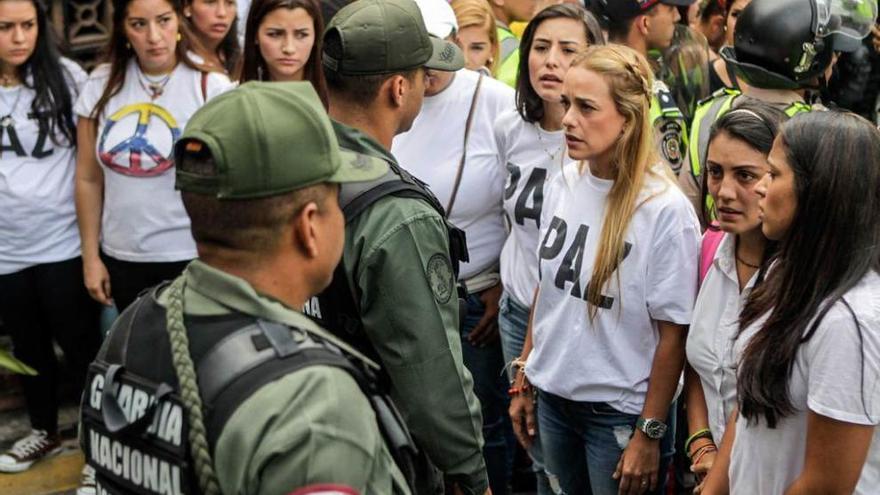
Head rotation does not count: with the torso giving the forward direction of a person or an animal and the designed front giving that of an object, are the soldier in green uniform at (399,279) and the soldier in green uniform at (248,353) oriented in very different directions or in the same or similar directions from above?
same or similar directions

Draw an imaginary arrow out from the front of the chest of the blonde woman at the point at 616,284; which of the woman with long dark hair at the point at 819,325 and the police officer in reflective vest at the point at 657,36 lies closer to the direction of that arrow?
the woman with long dark hair

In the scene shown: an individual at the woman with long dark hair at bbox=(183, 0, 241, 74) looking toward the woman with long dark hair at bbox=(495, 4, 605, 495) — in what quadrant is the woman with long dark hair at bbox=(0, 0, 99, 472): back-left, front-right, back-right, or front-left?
back-right

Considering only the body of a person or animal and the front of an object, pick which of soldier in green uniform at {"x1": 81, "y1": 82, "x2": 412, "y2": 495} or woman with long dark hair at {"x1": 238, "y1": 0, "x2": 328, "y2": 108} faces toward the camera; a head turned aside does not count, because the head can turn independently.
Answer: the woman with long dark hair

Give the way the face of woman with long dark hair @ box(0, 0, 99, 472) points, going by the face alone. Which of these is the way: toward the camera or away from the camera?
toward the camera

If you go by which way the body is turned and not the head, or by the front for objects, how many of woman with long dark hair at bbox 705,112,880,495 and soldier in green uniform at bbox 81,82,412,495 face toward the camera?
0

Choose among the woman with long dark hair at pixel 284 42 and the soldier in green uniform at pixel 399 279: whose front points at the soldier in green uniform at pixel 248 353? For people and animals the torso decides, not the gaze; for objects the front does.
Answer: the woman with long dark hair

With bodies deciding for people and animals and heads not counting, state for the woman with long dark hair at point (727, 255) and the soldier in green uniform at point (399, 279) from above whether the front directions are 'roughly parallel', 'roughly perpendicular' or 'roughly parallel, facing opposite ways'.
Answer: roughly parallel, facing opposite ways

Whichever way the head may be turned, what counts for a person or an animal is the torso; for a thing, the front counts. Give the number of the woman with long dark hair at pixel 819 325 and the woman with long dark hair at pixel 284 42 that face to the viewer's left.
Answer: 1

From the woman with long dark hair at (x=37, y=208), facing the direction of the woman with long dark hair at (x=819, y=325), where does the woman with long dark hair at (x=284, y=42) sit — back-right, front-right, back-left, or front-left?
front-left

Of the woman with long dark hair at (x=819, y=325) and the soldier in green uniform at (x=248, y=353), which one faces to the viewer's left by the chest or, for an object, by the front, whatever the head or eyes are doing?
the woman with long dark hair

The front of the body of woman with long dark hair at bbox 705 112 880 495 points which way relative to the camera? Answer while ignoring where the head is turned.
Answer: to the viewer's left

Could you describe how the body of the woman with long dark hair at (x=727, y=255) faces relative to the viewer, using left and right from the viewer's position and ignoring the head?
facing the viewer and to the left of the viewer

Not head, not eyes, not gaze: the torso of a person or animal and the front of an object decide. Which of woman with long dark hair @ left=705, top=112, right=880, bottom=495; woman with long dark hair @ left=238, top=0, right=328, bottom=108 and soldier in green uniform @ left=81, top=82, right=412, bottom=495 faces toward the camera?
woman with long dark hair @ left=238, top=0, right=328, bottom=108

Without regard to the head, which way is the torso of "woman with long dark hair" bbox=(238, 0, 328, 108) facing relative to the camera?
toward the camera
